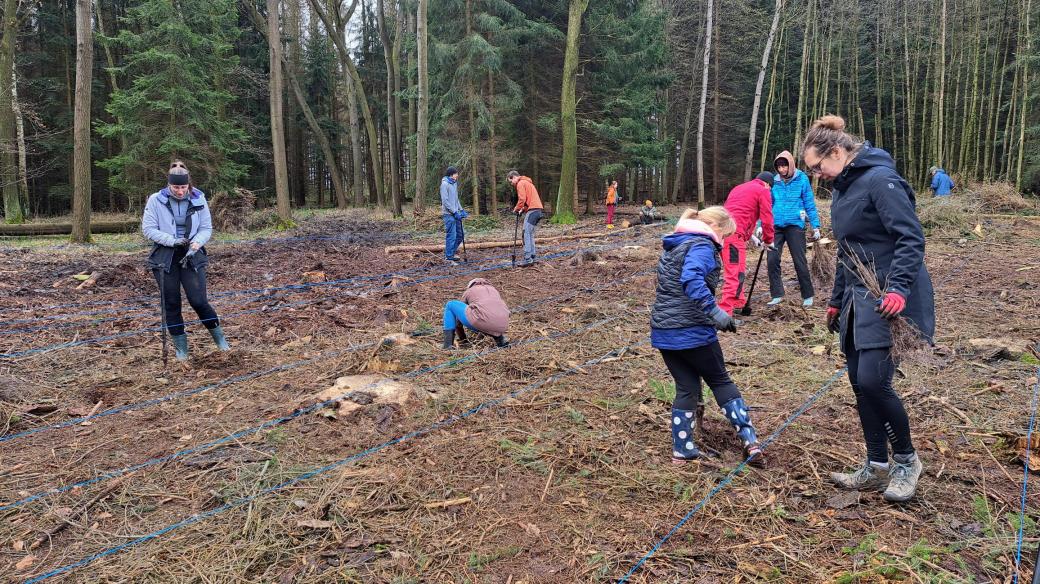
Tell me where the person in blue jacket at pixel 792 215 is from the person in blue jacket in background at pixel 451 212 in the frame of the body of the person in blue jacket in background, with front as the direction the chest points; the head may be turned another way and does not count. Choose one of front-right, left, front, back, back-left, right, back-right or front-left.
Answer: front-right

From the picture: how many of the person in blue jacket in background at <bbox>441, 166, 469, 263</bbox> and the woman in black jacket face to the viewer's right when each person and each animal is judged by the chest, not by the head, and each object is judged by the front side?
1

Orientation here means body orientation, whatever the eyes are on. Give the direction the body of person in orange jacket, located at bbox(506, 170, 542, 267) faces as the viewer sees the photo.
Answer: to the viewer's left

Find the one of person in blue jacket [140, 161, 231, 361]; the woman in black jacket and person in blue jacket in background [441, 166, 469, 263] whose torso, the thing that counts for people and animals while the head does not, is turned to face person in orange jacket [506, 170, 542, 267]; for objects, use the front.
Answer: the person in blue jacket in background

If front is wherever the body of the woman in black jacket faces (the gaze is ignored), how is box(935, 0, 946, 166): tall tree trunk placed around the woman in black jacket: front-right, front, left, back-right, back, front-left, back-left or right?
back-right

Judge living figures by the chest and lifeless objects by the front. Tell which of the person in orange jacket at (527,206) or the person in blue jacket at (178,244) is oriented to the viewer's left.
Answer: the person in orange jacket

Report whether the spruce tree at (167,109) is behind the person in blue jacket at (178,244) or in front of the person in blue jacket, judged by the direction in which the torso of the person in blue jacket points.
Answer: behind

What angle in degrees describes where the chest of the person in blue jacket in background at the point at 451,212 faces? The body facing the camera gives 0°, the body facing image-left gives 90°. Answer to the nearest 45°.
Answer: approximately 270°

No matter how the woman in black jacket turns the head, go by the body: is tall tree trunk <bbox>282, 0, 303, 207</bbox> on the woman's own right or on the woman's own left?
on the woman's own right

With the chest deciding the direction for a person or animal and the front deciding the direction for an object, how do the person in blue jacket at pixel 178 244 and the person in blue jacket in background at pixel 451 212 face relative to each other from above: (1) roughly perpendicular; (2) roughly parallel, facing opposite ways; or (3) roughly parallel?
roughly perpendicular

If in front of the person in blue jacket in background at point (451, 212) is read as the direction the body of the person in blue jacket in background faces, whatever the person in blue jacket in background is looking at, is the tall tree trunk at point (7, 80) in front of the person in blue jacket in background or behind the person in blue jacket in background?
behind
